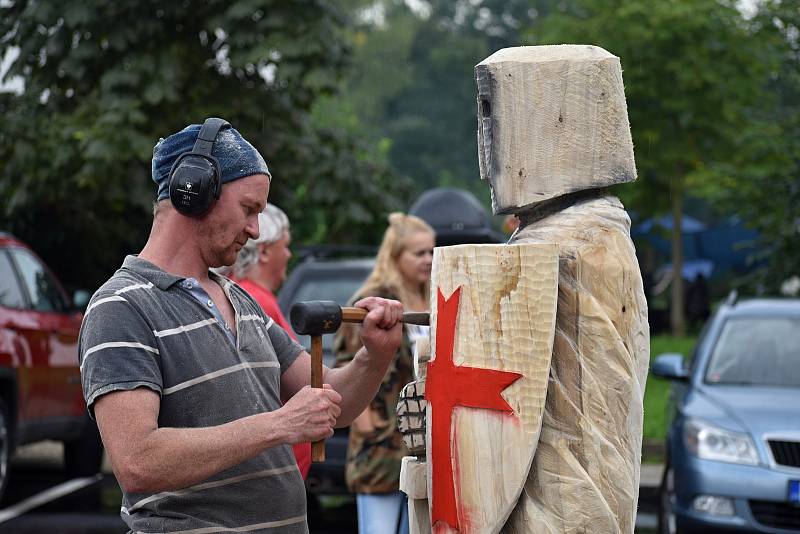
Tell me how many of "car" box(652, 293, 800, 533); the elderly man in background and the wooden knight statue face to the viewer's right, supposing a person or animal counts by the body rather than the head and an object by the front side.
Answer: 1

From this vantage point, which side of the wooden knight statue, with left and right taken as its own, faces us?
left

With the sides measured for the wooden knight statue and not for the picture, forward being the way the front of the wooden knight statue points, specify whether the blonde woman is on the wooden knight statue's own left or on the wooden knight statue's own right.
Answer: on the wooden knight statue's own right

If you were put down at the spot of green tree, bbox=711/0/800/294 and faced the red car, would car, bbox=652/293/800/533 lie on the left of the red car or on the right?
left

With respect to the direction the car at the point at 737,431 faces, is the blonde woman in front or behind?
in front

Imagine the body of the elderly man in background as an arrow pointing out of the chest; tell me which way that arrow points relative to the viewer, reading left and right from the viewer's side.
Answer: facing to the right of the viewer

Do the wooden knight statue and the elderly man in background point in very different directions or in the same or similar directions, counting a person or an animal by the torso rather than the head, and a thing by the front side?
very different directions

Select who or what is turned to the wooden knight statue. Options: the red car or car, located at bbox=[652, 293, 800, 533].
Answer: the car

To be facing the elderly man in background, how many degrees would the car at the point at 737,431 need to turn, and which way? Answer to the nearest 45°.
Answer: approximately 45° to its right

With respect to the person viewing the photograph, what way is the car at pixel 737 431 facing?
facing the viewer

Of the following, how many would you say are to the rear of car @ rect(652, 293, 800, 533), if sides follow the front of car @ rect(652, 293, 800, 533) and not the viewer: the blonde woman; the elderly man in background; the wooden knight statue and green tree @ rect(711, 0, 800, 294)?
1

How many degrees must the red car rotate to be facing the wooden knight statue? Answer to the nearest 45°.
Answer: approximately 135° to its right
